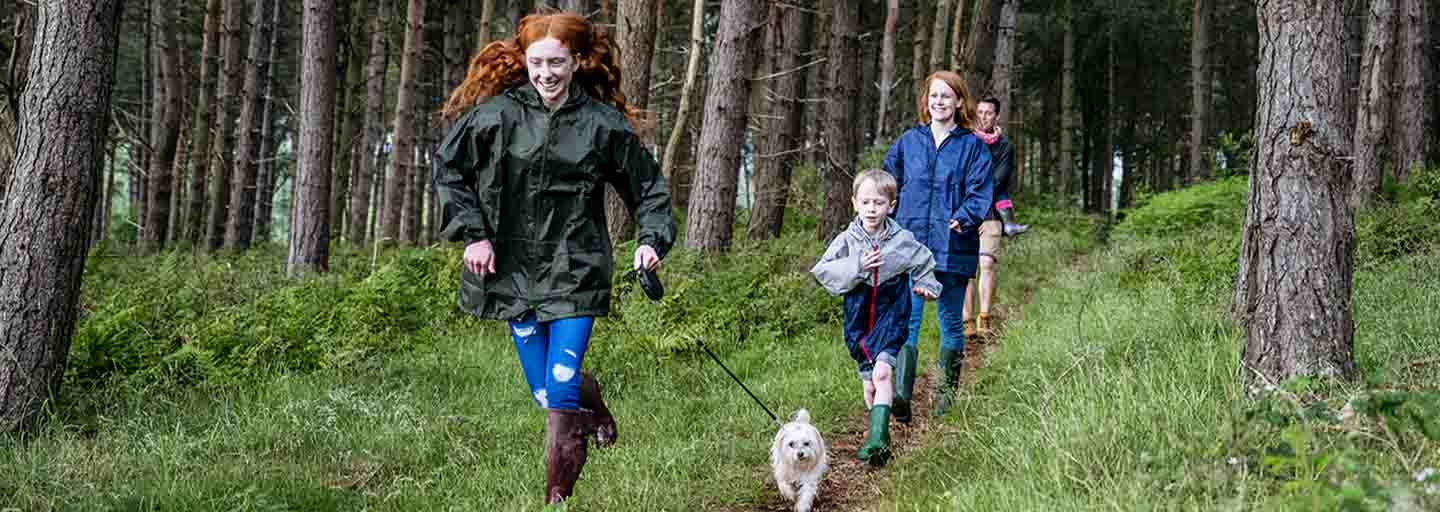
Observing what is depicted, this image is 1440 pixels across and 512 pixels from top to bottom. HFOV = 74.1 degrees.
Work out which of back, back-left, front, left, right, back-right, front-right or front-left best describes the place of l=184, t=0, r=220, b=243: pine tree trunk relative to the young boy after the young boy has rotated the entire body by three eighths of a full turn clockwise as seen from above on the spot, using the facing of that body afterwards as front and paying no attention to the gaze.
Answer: front

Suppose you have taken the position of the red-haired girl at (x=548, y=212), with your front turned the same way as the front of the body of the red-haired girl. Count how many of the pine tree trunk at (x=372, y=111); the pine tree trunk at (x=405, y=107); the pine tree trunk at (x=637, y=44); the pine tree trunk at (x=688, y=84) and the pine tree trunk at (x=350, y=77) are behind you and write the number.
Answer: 5

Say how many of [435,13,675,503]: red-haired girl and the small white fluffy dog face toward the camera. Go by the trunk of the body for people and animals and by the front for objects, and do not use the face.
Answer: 2

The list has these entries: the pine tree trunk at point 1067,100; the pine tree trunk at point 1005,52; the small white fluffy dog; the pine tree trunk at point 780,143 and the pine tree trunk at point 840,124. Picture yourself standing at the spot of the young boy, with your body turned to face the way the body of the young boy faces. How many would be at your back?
4

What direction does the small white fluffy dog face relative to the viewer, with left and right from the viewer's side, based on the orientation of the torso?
facing the viewer

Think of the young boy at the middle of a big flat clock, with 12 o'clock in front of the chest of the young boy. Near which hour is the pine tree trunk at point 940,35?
The pine tree trunk is roughly at 6 o'clock from the young boy.

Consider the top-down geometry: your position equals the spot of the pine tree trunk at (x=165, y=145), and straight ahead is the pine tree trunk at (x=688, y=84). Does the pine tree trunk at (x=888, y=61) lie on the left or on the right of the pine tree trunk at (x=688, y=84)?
left

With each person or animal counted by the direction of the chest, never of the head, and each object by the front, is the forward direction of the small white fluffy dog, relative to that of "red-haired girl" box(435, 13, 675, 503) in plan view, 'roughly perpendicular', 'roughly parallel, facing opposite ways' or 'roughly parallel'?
roughly parallel

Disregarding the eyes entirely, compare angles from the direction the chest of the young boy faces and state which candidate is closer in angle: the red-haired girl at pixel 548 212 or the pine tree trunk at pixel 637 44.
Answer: the red-haired girl

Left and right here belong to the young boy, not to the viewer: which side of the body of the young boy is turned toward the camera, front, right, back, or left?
front

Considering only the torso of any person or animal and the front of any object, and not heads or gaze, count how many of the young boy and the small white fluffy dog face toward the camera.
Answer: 2

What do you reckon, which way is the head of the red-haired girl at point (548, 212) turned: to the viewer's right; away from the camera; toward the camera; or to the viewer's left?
toward the camera

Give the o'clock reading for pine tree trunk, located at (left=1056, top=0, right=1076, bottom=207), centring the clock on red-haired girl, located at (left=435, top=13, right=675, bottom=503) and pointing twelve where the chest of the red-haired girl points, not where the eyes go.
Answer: The pine tree trunk is roughly at 7 o'clock from the red-haired girl.

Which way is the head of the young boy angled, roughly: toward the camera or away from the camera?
toward the camera
